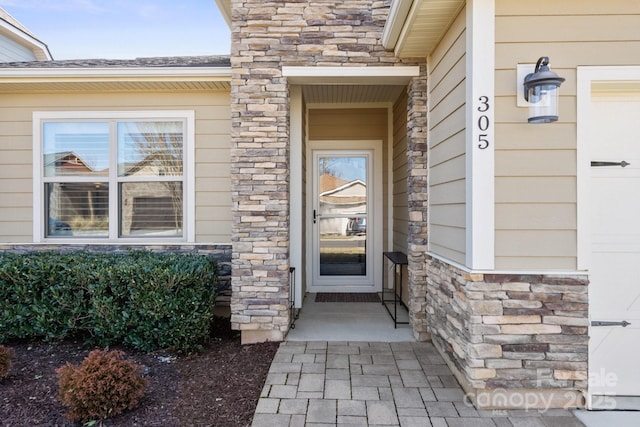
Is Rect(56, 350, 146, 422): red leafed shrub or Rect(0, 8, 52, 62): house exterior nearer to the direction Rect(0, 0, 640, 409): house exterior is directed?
the red leafed shrub

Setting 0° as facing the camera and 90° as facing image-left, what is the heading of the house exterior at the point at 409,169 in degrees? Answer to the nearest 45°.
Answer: approximately 0°

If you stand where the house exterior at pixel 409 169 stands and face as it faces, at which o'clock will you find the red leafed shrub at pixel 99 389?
The red leafed shrub is roughly at 2 o'clock from the house exterior.

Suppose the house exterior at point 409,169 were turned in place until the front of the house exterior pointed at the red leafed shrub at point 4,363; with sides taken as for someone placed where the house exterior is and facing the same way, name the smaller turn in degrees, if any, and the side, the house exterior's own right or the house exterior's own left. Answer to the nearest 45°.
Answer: approximately 90° to the house exterior's own right

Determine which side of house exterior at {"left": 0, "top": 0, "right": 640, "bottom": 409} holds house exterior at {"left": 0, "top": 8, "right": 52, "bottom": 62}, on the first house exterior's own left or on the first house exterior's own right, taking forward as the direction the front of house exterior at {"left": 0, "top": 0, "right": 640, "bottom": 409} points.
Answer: on the first house exterior's own right
